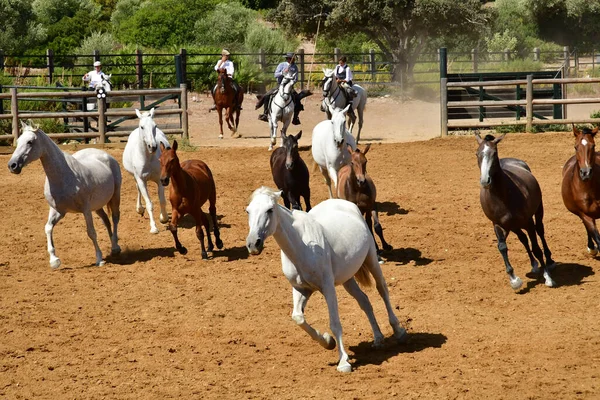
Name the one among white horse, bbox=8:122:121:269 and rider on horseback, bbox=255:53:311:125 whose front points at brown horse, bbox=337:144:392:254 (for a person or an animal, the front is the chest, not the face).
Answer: the rider on horseback

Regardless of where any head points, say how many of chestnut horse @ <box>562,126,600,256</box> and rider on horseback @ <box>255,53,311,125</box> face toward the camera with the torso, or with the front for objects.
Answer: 2

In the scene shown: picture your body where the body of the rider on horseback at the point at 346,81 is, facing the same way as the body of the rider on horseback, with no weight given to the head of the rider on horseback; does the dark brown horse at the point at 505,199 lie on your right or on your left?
on your left

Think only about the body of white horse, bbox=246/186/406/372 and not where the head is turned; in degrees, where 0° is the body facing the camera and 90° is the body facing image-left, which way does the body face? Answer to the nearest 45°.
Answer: approximately 45°

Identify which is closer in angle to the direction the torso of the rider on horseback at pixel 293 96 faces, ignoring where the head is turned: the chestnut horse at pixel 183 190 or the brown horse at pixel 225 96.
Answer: the chestnut horse

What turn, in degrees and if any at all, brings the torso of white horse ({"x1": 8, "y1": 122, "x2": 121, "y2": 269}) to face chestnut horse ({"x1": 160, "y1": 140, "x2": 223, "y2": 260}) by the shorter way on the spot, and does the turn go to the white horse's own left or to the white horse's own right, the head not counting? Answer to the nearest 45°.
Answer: approximately 135° to the white horse's own left

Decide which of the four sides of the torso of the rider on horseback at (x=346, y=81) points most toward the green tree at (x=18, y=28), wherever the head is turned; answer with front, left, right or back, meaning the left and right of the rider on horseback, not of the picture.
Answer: right

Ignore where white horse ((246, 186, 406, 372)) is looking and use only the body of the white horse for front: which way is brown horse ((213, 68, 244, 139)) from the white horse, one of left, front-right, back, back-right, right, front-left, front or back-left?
back-right
